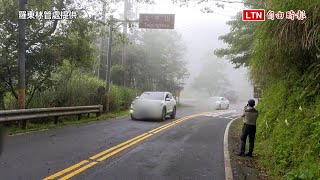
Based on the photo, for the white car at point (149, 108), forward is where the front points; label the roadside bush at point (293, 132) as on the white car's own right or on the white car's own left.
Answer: on the white car's own left

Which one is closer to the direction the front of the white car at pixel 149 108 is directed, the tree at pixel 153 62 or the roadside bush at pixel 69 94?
the roadside bush

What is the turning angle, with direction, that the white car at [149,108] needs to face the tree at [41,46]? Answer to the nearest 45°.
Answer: approximately 45° to its right

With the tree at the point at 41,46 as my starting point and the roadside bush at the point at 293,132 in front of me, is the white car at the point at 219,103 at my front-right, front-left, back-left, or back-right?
back-left

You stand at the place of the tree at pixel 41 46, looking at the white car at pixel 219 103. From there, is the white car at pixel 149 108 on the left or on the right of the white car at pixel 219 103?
right

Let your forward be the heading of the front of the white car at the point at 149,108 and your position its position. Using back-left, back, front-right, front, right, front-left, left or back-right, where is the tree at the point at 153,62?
back-right

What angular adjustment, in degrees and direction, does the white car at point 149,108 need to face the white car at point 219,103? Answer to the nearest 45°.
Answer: approximately 135° to its right

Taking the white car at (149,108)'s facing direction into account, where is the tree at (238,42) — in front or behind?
behind

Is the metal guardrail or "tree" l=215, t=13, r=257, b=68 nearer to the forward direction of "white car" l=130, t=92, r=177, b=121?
the metal guardrail

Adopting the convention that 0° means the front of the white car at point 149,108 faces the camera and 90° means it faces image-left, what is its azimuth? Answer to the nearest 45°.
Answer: approximately 45°

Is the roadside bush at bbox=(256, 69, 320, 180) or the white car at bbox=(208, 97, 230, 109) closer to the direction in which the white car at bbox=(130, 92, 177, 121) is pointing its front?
the roadside bush
